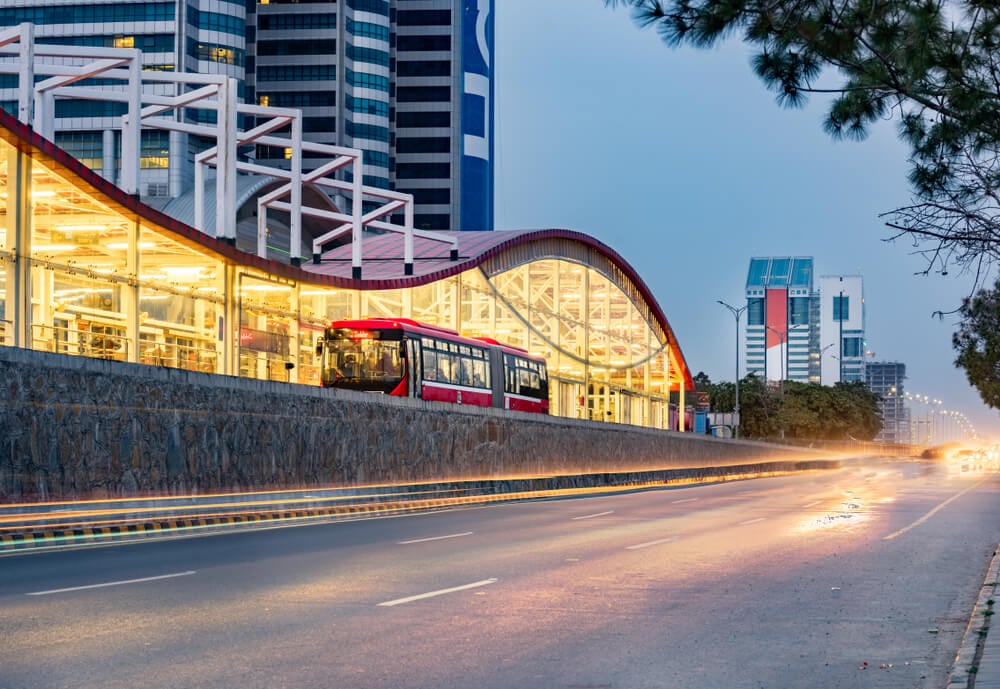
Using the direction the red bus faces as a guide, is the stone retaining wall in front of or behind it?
in front

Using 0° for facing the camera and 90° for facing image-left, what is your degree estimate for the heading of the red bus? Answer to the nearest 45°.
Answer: approximately 45°
